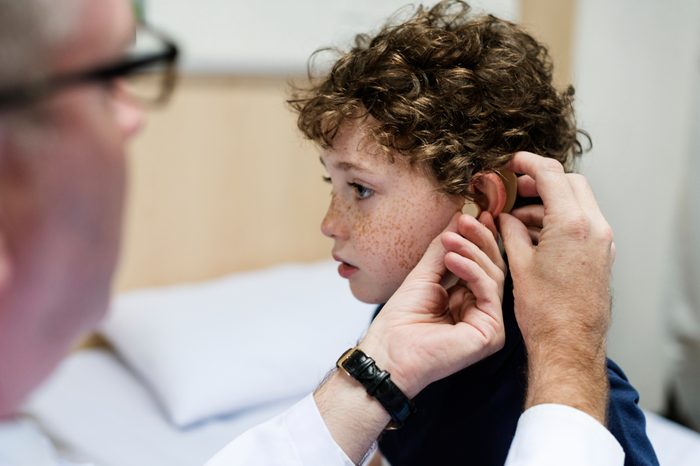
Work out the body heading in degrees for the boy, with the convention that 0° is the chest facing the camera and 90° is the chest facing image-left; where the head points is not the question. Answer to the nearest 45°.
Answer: approximately 90°

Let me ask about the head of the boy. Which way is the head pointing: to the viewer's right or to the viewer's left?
to the viewer's left

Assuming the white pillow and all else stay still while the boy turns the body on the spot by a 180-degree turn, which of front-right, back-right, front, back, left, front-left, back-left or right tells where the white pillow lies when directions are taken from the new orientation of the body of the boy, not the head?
back-left
